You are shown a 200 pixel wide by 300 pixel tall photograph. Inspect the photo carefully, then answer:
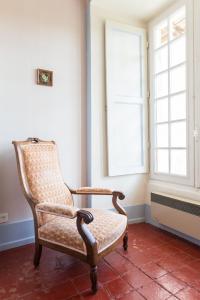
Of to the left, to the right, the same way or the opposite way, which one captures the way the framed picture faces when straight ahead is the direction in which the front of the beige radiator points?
to the left

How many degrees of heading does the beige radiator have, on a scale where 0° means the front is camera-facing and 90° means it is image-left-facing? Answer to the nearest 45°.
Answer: approximately 45°

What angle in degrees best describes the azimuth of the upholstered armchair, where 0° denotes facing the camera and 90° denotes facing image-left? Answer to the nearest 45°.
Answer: approximately 315°

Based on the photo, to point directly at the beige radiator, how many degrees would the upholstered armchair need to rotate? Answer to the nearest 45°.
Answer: approximately 45° to its left

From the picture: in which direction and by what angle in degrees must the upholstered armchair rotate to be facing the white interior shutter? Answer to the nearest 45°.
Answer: approximately 90° to its left

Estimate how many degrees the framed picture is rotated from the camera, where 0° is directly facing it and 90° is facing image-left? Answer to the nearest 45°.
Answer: approximately 0°
